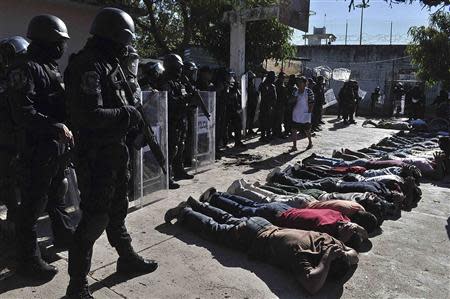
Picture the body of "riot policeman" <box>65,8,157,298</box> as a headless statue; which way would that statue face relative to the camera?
to the viewer's right

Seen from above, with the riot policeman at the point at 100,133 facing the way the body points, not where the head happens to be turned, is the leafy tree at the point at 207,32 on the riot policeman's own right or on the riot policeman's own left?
on the riot policeman's own left

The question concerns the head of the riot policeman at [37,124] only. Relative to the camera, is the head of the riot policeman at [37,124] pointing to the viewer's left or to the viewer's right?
to the viewer's right

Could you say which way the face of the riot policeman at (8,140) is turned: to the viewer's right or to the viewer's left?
to the viewer's right

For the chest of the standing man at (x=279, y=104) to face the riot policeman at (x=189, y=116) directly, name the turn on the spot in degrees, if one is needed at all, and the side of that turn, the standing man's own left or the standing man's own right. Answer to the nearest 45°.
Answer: approximately 90° to the standing man's own right

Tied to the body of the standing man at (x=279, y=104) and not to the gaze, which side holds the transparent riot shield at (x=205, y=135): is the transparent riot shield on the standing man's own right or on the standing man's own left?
on the standing man's own right

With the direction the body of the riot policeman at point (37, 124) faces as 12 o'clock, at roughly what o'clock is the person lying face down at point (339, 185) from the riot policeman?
The person lying face down is roughly at 10 o'clock from the riot policeman.

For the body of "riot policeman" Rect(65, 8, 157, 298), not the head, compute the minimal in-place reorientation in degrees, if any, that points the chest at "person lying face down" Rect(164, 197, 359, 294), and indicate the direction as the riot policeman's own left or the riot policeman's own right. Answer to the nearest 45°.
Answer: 0° — they already face them

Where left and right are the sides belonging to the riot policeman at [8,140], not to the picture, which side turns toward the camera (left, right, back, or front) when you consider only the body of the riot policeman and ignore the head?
right

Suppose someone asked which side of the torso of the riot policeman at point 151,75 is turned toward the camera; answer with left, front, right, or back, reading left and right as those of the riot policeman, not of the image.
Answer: right

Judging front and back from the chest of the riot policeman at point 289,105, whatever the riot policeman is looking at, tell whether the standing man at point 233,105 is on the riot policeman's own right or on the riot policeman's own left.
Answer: on the riot policeman's own right
